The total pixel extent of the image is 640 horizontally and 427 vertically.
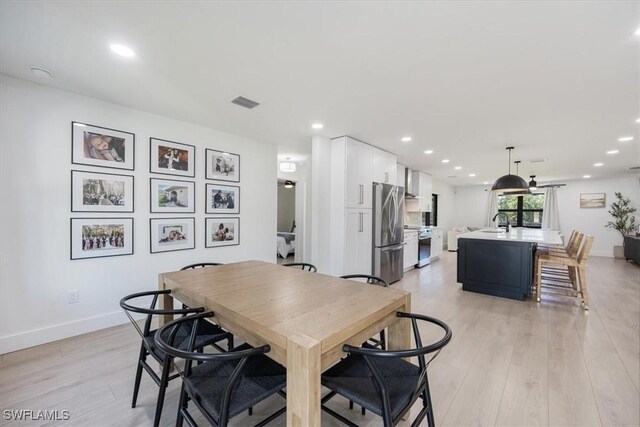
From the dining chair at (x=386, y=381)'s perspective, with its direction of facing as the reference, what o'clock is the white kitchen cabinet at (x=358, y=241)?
The white kitchen cabinet is roughly at 1 o'clock from the dining chair.

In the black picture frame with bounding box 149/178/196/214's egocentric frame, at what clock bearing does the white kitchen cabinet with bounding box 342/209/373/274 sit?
The white kitchen cabinet is roughly at 11 o'clock from the black picture frame.

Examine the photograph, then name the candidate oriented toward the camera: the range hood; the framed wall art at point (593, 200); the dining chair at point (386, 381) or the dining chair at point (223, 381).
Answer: the framed wall art

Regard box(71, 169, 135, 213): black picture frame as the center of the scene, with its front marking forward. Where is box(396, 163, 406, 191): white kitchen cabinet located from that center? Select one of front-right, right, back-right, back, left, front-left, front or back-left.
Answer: front-left

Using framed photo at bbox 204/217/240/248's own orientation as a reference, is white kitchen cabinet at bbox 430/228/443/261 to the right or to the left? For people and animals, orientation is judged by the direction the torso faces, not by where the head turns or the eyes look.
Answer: on its left

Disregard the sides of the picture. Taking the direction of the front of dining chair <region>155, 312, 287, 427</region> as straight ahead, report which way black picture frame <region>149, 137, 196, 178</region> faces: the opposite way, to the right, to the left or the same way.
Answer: to the right

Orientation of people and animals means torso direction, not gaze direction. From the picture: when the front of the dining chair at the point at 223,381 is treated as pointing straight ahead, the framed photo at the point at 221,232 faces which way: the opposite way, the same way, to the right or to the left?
to the right

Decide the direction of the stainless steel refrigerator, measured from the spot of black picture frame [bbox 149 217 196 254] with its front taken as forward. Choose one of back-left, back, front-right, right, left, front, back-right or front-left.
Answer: front-left

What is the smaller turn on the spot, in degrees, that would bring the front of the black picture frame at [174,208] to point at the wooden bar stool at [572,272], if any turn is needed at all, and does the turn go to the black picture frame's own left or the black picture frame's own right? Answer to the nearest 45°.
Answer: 0° — it already faces it

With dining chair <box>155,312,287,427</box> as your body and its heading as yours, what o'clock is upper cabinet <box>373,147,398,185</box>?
The upper cabinet is roughly at 12 o'clock from the dining chair.

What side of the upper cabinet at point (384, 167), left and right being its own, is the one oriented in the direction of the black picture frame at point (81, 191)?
right

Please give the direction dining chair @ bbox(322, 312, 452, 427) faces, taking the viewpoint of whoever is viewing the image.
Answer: facing away from the viewer and to the left of the viewer

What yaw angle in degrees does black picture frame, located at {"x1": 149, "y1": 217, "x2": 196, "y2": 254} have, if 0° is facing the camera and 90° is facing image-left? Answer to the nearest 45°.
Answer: approximately 315°
